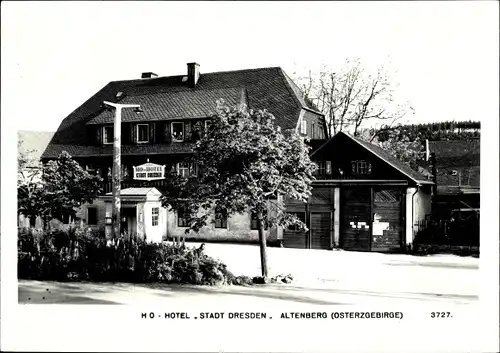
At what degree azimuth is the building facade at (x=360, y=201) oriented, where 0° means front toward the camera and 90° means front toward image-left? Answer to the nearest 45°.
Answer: approximately 0°
